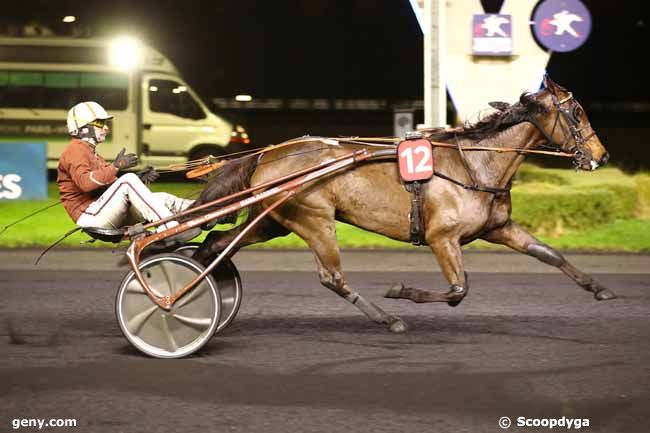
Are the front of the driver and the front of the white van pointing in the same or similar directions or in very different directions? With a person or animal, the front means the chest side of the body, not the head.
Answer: same or similar directions

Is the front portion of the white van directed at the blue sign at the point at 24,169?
no

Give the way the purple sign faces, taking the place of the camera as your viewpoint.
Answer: facing the viewer

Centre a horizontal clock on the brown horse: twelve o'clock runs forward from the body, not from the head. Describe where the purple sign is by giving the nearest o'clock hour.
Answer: The purple sign is roughly at 9 o'clock from the brown horse.

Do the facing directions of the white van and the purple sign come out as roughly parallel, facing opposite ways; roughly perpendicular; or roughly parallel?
roughly perpendicular

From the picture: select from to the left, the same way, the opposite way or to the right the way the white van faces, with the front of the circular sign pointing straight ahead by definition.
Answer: to the left

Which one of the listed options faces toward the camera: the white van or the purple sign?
the purple sign

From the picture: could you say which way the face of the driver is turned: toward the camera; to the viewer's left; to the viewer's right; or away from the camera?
to the viewer's right

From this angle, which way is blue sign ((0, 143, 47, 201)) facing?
toward the camera

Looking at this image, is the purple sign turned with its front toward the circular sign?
no

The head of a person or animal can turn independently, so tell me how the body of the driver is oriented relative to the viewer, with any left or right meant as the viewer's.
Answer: facing to the right of the viewer

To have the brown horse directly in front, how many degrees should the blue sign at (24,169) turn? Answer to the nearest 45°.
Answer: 0° — it already faces it

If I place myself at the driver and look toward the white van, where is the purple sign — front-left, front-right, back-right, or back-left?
front-right

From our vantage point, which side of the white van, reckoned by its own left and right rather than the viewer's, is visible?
right

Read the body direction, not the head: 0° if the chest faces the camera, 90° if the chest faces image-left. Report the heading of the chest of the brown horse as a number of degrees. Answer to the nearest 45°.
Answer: approximately 270°

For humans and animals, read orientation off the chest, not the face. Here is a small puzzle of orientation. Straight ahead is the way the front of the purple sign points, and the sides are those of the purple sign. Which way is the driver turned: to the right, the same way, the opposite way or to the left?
to the left
